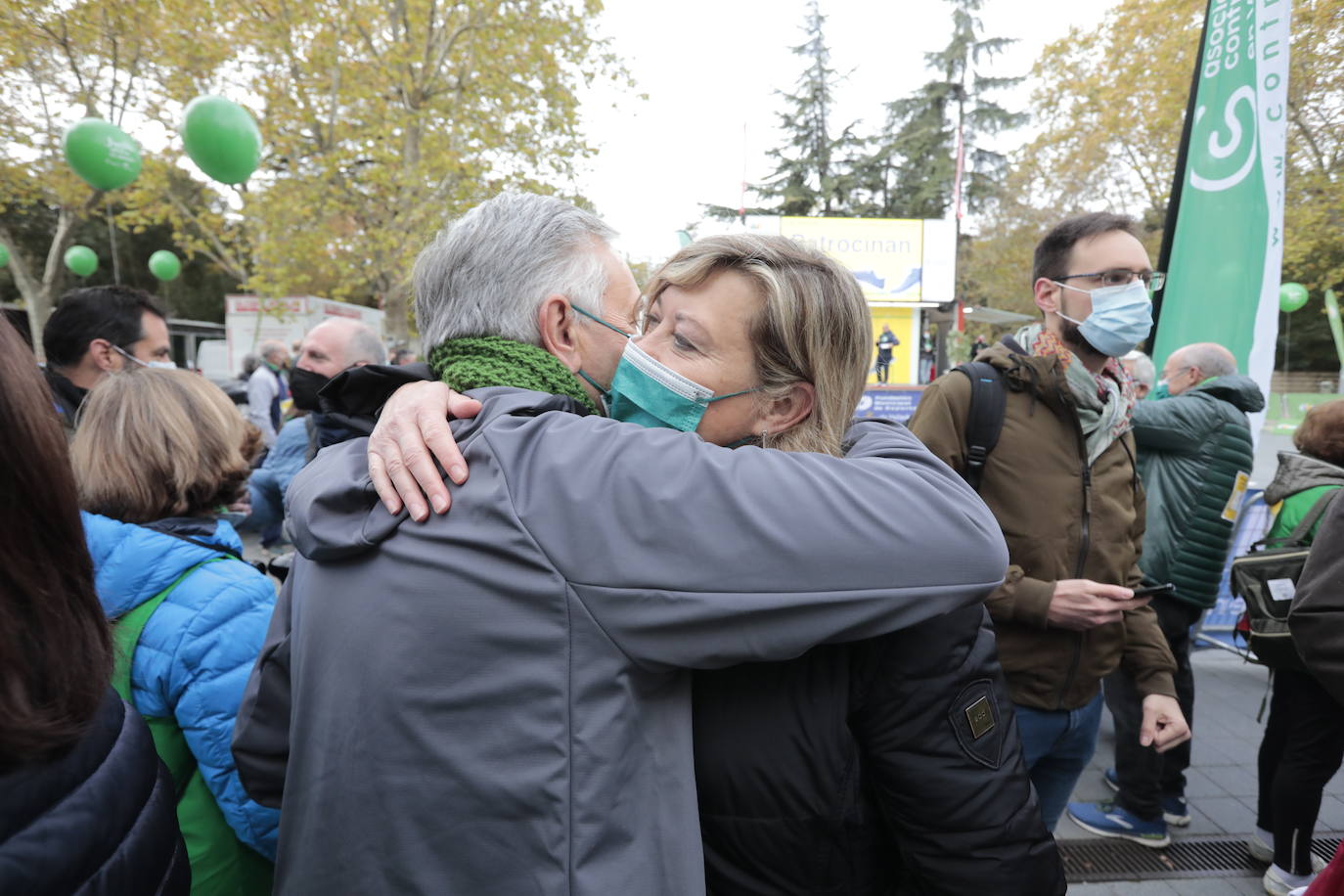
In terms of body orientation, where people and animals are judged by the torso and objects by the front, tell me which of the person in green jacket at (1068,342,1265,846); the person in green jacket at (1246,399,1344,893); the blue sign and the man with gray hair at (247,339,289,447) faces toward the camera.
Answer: the blue sign

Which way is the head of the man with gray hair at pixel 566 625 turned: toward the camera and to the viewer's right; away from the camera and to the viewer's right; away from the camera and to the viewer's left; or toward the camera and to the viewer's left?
away from the camera and to the viewer's right

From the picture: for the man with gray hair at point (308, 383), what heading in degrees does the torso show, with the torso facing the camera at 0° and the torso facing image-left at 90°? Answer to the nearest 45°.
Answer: approximately 45°

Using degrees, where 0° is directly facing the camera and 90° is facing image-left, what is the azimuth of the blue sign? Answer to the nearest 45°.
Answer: approximately 0°

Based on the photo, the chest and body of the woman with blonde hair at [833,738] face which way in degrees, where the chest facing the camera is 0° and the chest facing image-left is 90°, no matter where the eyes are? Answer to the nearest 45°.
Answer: approximately 45°

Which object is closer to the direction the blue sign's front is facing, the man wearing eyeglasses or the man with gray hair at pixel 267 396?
the man wearing eyeglasses

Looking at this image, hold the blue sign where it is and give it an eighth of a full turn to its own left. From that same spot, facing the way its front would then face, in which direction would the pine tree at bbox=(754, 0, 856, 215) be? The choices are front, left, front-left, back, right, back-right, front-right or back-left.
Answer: back-left

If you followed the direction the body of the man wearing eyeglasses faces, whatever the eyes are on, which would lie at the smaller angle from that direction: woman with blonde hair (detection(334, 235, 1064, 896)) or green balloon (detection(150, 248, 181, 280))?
the woman with blonde hair

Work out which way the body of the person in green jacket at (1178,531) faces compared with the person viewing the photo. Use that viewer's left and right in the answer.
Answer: facing to the left of the viewer
